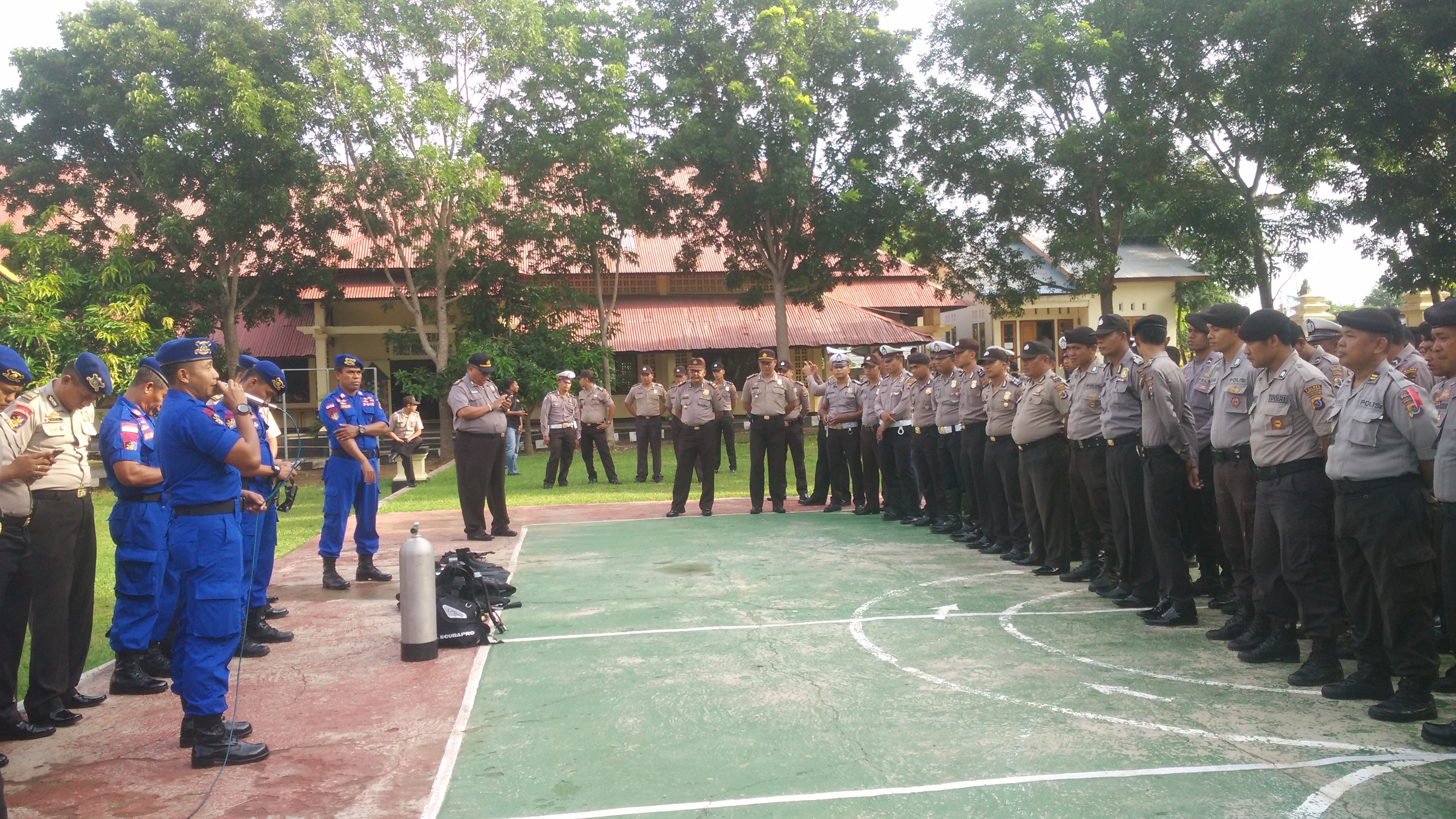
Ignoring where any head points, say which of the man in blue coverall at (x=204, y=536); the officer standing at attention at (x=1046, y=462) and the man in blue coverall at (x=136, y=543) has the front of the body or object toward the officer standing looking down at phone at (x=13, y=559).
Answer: the officer standing at attention at (x=1046, y=462)

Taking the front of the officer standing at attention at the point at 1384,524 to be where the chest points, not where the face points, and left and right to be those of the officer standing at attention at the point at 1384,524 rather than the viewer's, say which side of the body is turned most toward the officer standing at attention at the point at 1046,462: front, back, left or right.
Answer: right

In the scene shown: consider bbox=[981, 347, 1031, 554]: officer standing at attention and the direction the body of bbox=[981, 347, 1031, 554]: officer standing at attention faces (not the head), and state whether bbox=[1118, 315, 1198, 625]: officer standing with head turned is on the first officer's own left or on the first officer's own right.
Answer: on the first officer's own left

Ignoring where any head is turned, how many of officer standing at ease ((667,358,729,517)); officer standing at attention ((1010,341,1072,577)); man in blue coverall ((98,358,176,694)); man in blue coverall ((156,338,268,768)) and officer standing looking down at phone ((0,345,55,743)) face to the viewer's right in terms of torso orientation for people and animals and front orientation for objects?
3

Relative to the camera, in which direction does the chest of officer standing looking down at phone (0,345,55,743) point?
to the viewer's right

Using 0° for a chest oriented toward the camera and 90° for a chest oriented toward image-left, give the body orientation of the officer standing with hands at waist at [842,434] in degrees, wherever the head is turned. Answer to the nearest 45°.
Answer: approximately 0°

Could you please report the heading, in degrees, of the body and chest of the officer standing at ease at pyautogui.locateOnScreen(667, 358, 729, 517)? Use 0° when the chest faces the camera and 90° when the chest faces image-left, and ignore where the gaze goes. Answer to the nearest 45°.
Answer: approximately 0°

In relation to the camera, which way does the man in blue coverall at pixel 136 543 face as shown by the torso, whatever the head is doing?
to the viewer's right

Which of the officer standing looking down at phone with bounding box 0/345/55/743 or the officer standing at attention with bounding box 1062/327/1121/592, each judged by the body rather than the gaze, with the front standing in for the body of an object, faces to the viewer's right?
the officer standing looking down at phone with bounding box 0/345/55/743
